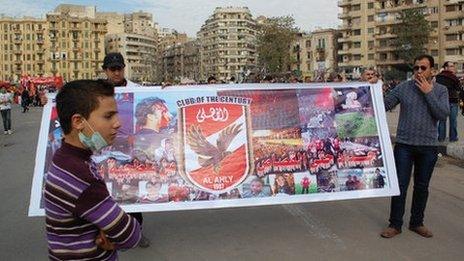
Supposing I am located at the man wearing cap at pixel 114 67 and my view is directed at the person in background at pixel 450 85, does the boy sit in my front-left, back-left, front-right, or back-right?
back-right

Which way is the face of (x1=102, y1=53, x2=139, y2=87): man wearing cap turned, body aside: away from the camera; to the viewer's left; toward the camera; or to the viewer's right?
toward the camera

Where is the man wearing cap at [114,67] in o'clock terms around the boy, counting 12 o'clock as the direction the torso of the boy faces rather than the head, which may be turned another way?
The man wearing cap is roughly at 9 o'clock from the boy.

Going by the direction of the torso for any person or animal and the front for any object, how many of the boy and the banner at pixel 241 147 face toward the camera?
1

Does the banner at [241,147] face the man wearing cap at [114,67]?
no

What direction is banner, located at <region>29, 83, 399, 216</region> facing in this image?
toward the camera

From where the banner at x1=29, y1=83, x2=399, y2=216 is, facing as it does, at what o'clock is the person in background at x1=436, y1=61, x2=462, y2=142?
The person in background is roughly at 7 o'clock from the banner.

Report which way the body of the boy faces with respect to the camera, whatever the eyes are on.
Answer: to the viewer's right

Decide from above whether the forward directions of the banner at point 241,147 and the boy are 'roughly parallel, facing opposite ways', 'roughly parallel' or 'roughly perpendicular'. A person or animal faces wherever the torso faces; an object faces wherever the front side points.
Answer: roughly perpendicular

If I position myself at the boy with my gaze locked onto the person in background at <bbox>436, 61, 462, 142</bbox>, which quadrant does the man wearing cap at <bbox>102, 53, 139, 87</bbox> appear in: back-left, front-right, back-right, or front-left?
front-left
